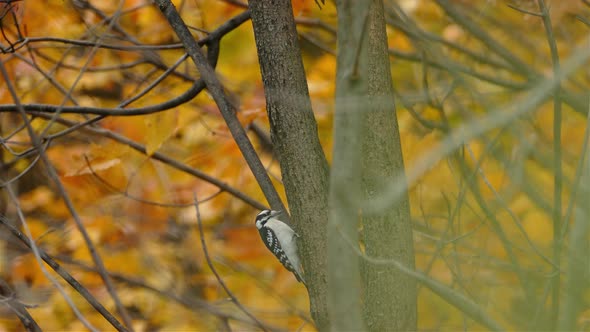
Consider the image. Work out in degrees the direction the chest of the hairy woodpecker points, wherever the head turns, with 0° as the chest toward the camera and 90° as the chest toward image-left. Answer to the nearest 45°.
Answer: approximately 270°
